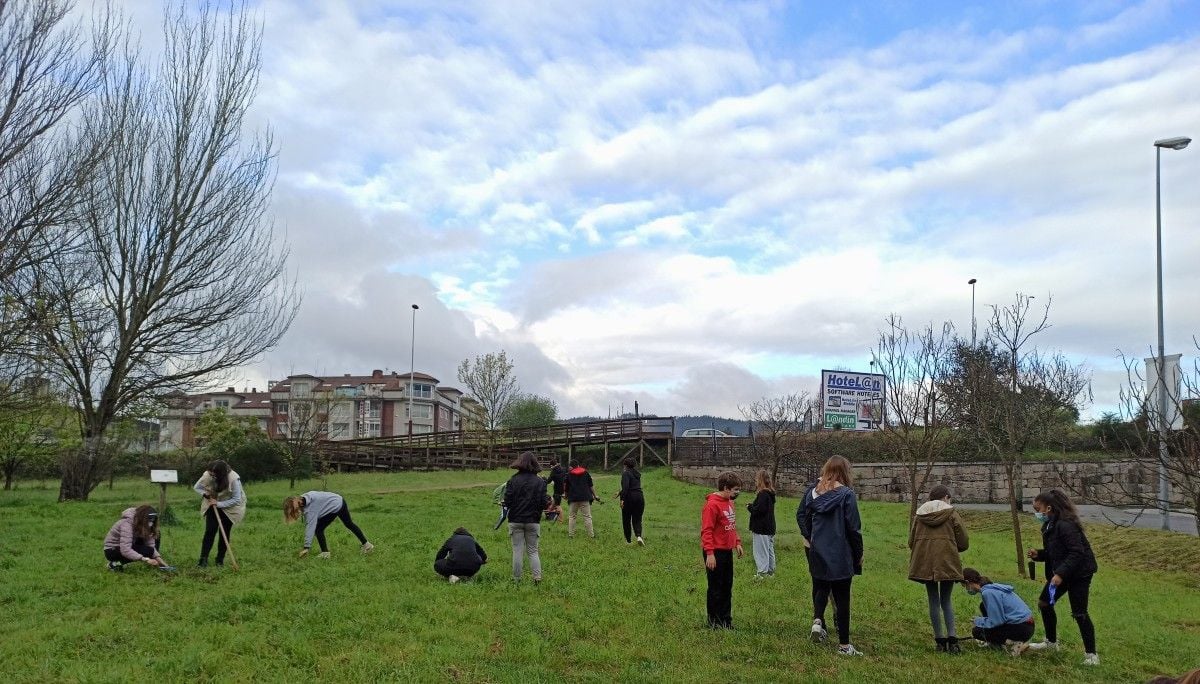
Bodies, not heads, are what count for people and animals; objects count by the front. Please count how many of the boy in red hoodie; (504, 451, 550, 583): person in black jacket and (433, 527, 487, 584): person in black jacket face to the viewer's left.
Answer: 0

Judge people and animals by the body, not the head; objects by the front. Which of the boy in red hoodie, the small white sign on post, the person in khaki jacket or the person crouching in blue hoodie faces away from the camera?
the person in khaki jacket

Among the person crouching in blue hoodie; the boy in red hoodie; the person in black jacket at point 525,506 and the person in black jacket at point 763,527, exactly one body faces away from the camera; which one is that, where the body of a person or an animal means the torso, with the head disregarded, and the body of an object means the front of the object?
the person in black jacket at point 525,506

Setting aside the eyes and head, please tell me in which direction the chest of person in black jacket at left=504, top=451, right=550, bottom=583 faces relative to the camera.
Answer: away from the camera

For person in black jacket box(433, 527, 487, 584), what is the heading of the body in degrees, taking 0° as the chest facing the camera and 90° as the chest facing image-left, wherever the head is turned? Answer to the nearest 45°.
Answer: approximately 180°

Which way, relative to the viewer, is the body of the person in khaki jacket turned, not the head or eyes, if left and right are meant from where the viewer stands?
facing away from the viewer

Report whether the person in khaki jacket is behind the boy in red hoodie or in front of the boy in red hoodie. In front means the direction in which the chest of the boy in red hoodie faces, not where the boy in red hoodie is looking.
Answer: in front

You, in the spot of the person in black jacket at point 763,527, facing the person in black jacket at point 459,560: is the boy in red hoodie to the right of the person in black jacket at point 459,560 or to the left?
left

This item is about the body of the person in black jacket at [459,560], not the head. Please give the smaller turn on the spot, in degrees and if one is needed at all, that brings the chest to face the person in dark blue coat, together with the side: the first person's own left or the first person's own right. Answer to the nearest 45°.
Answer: approximately 135° to the first person's own right

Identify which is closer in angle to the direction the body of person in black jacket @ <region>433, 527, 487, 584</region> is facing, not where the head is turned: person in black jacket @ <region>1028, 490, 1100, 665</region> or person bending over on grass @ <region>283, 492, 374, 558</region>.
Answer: the person bending over on grass

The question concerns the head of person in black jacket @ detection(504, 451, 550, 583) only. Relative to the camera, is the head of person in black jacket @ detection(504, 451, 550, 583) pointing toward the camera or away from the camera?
away from the camera

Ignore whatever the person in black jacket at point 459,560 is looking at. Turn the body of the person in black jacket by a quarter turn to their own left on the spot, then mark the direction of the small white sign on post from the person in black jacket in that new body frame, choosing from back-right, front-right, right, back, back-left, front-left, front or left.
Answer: front-right

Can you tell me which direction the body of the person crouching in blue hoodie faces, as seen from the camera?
to the viewer's left

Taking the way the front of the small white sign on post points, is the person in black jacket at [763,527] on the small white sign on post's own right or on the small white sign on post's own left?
on the small white sign on post's own left

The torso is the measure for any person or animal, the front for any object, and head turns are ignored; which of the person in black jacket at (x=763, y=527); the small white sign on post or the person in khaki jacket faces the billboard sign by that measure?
the person in khaki jacket
